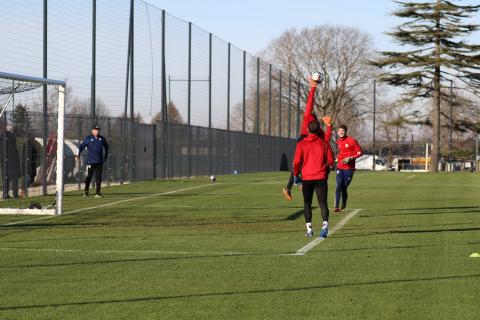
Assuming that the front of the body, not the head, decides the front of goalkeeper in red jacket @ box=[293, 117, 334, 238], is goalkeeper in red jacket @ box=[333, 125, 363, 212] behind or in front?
in front

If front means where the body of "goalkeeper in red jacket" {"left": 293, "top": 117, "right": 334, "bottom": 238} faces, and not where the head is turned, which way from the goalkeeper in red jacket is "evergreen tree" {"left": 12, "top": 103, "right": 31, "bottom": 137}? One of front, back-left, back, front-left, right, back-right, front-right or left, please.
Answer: front-left

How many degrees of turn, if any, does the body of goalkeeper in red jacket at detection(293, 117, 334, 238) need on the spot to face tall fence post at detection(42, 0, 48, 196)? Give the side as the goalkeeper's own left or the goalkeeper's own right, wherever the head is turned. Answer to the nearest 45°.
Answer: approximately 45° to the goalkeeper's own left

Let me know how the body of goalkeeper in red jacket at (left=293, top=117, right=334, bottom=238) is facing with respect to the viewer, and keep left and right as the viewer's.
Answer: facing away from the viewer

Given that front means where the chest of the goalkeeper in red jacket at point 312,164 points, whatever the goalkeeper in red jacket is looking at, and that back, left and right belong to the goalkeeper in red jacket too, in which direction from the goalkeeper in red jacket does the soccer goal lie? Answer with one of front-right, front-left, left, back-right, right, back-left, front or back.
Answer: front-left
